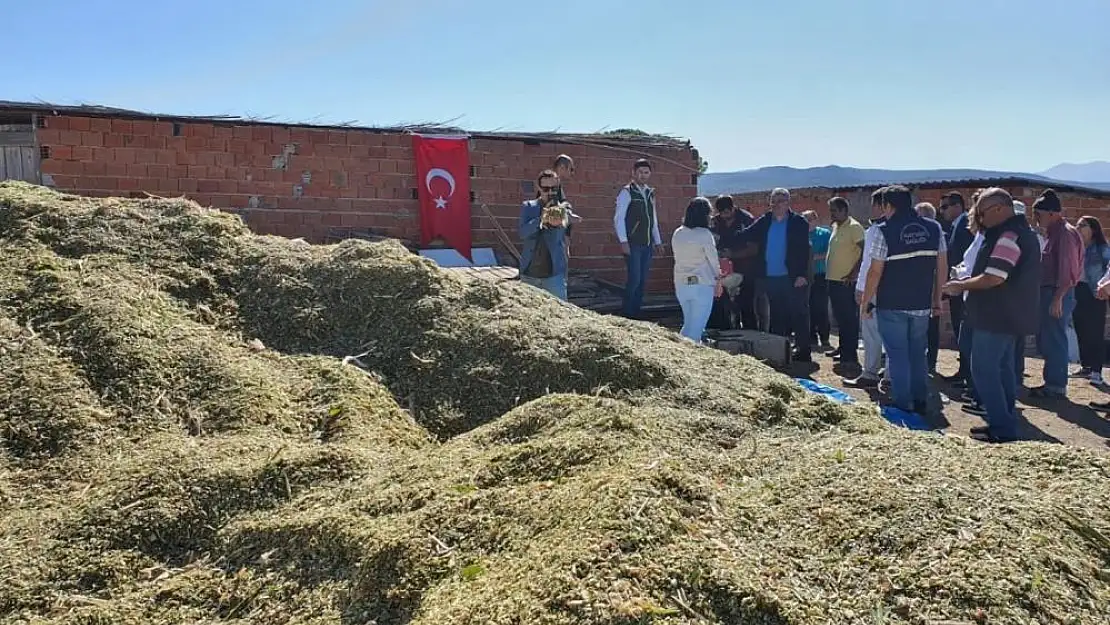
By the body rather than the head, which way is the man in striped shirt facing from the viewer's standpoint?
to the viewer's left

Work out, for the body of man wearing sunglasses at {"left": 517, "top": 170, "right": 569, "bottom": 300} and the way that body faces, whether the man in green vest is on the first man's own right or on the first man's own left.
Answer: on the first man's own left

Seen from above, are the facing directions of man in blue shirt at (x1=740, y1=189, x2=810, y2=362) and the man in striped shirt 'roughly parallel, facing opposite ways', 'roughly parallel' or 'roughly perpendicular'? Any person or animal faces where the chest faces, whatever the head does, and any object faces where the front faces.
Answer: roughly perpendicular

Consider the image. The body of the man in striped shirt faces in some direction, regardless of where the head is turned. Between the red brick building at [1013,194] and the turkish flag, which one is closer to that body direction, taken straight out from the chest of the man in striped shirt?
the turkish flag

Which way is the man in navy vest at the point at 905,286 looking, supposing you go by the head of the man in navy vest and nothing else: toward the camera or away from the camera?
away from the camera

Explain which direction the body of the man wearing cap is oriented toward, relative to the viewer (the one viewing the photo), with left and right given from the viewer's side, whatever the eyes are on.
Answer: facing to the left of the viewer

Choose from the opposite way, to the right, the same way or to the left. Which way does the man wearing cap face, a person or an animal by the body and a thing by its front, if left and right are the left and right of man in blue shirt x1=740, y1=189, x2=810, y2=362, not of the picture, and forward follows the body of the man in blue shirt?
to the right
